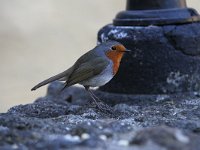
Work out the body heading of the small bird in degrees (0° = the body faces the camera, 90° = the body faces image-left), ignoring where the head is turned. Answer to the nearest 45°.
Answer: approximately 270°
